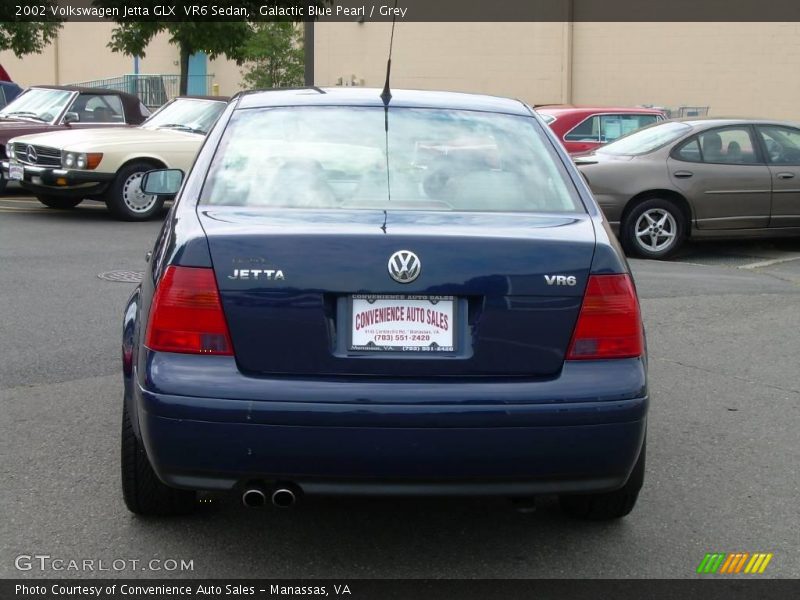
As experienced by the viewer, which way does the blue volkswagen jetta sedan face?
facing away from the viewer

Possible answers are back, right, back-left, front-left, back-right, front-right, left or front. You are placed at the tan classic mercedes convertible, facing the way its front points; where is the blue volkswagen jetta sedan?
front-left

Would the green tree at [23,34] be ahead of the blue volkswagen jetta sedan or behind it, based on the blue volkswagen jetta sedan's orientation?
ahead

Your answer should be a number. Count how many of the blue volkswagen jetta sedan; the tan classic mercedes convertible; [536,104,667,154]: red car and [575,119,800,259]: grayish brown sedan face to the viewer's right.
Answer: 2

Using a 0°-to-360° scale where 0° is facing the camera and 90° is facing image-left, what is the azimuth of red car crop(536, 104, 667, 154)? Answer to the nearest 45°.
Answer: approximately 270°

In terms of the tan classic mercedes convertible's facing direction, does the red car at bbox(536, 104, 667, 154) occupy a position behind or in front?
behind

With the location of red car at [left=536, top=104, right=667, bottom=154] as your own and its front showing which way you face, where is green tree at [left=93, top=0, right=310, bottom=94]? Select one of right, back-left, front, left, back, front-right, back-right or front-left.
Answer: back-left

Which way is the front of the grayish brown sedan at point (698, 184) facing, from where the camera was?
facing to the right of the viewer

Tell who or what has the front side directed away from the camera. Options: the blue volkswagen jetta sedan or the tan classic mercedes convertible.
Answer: the blue volkswagen jetta sedan

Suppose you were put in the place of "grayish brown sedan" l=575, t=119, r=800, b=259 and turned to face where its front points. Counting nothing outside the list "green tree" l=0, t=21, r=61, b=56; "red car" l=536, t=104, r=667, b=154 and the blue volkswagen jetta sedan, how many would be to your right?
1

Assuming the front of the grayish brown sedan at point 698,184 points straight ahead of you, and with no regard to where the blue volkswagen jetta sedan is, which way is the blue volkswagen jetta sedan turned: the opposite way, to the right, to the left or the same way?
to the left
